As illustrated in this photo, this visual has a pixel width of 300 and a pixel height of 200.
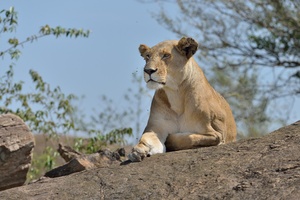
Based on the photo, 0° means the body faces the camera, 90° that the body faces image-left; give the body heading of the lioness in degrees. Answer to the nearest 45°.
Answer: approximately 45°

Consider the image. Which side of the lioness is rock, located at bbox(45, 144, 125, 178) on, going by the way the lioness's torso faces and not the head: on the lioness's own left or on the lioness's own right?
on the lioness's own right

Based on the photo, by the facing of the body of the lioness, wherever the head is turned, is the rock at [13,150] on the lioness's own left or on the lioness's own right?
on the lioness's own right
